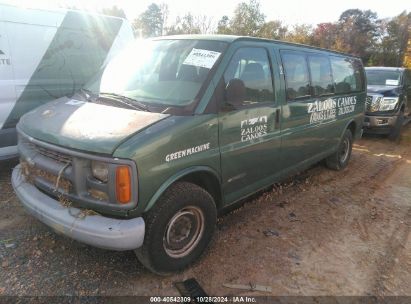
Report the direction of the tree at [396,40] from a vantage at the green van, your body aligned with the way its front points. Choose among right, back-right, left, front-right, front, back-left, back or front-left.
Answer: back

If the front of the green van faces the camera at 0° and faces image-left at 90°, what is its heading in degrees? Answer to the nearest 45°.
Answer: approximately 45°

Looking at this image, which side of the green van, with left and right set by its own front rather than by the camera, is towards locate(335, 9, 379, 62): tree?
back

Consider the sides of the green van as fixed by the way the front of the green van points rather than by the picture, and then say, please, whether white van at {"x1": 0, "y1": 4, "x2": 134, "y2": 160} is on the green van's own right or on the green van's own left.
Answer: on the green van's own right

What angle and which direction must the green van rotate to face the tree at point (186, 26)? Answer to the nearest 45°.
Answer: approximately 135° to its right

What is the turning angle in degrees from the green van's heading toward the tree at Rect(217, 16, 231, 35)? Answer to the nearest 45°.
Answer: approximately 135° to its right

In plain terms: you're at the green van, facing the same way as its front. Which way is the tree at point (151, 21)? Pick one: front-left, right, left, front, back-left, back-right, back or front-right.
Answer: back-right

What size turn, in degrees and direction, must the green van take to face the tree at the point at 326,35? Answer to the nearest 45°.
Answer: approximately 180°
